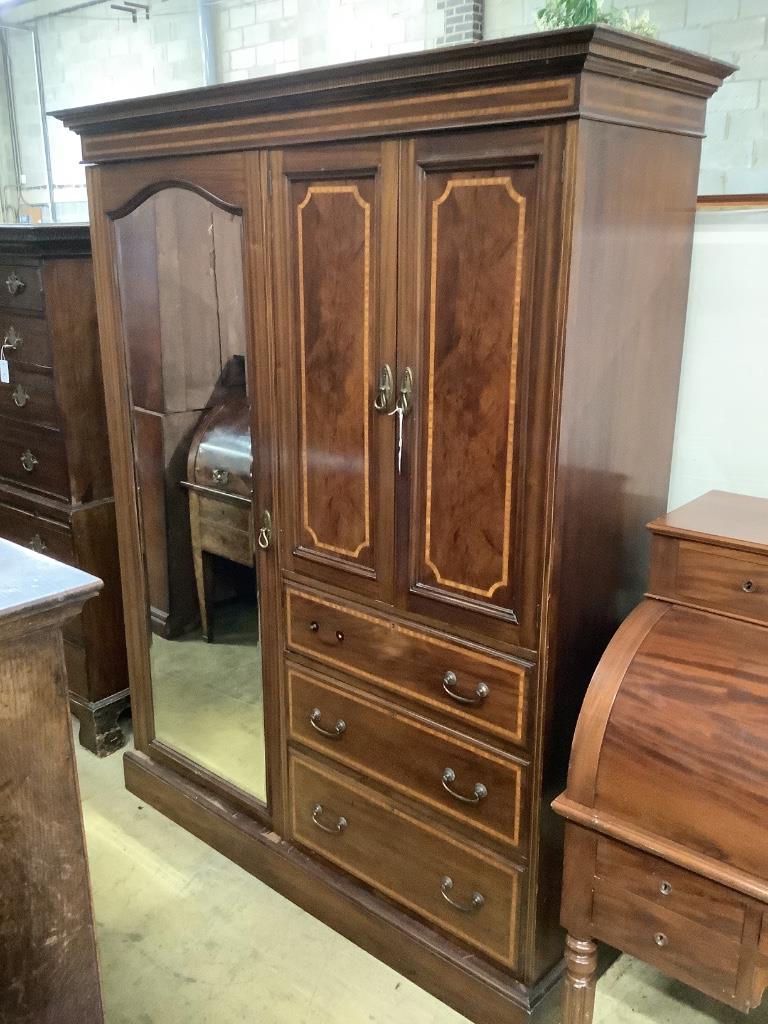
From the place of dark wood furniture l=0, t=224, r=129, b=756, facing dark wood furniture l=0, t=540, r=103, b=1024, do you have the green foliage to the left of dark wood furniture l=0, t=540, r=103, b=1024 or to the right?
left

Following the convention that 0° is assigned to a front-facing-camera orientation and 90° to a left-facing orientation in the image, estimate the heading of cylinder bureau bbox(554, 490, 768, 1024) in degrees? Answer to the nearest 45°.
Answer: approximately 45°

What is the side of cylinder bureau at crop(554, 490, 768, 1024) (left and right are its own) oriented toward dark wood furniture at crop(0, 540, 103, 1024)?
front

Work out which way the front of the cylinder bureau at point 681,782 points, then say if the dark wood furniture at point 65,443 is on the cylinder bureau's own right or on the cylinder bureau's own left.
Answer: on the cylinder bureau's own right
